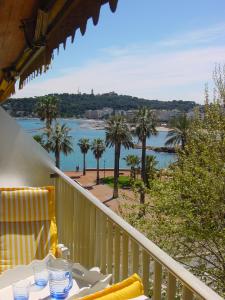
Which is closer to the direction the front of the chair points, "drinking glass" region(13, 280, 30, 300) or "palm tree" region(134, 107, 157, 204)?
the drinking glass

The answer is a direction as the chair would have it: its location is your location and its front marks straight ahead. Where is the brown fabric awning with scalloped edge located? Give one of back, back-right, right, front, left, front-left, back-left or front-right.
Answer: back

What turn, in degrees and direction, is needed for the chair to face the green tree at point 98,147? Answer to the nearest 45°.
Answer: approximately 180°

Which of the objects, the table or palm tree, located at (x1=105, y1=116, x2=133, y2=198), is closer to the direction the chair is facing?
the table

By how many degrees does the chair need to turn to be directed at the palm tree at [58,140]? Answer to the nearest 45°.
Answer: approximately 180°

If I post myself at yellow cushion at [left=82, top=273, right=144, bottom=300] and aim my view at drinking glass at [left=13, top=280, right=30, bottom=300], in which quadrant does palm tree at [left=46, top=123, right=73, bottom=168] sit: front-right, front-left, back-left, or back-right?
front-right

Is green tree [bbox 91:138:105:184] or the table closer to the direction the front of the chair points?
the table

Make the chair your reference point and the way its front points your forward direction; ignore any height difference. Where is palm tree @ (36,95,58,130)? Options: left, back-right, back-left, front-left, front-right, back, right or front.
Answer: back

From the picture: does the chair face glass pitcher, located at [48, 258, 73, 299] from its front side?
yes

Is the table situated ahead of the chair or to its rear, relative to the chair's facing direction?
ahead
